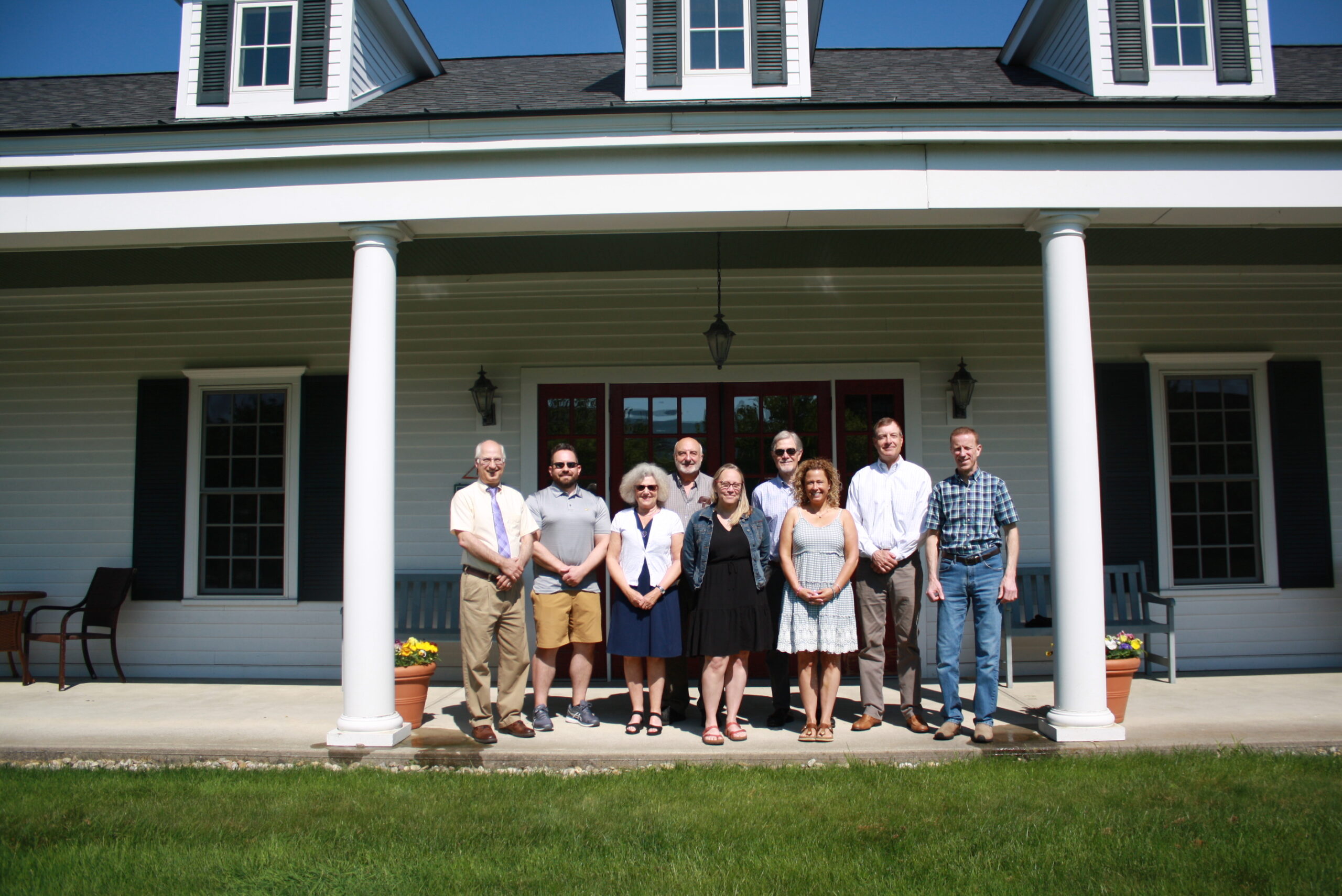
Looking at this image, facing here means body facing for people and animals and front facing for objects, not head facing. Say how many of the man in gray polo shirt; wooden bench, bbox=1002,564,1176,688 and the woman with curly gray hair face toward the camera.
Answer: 3

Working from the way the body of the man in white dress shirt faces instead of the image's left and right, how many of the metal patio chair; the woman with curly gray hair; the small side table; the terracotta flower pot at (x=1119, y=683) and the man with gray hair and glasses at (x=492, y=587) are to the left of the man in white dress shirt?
1

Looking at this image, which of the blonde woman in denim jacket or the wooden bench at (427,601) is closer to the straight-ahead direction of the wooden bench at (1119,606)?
the blonde woman in denim jacket

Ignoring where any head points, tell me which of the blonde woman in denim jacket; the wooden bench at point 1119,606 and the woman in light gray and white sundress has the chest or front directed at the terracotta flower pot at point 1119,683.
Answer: the wooden bench

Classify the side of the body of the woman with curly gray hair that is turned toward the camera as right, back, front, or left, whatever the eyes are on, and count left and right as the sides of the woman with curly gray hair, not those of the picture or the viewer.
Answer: front

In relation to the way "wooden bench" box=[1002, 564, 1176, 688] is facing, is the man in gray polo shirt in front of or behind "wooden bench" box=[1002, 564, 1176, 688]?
in front

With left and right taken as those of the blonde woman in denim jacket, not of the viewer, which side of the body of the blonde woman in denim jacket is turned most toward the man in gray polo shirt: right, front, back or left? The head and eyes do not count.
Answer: right

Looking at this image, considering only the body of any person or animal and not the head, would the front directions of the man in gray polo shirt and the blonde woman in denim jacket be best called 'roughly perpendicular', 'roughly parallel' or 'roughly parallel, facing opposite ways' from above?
roughly parallel

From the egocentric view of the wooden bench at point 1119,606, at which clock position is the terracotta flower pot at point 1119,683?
The terracotta flower pot is roughly at 12 o'clock from the wooden bench.

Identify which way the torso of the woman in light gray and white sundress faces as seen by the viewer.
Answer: toward the camera

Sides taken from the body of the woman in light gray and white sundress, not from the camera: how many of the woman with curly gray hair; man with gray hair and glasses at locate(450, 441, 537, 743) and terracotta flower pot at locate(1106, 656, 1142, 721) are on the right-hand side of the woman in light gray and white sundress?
2

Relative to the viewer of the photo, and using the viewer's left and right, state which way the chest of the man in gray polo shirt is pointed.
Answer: facing the viewer

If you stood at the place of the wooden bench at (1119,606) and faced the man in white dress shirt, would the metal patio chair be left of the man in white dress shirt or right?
right
